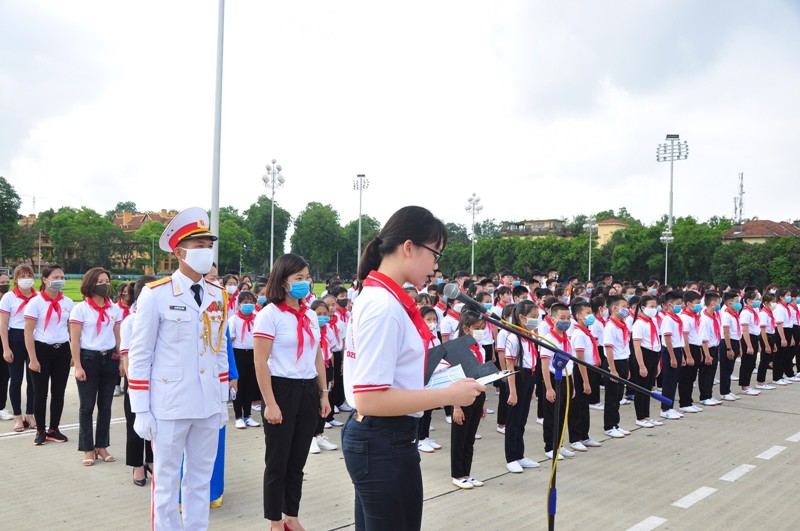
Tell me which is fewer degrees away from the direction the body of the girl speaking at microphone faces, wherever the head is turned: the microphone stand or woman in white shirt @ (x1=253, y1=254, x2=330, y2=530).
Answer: the microphone stand

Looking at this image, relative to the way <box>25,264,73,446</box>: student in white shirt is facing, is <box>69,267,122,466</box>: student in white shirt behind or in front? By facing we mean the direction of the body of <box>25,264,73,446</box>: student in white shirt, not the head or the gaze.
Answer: in front

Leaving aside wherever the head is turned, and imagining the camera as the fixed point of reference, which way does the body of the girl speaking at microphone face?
to the viewer's right

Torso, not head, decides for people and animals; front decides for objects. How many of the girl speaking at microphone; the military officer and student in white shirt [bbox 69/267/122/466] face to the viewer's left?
0

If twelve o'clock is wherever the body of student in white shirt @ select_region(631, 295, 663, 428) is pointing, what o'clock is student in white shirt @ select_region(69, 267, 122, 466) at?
student in white shirt @ select_region(69, 267, 122, 466) is roughly at 3 o'clock from student in white shirt @ select_region(631, 295, 663, 428).

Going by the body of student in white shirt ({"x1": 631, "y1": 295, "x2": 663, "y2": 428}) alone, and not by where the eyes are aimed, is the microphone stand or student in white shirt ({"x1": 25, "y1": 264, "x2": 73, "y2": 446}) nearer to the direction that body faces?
the microphone stand

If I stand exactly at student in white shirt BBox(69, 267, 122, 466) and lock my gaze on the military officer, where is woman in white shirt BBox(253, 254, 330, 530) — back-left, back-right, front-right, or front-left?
front-left

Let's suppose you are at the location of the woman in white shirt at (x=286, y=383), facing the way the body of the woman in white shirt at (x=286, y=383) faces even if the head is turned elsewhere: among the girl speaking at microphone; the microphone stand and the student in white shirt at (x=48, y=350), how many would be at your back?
1

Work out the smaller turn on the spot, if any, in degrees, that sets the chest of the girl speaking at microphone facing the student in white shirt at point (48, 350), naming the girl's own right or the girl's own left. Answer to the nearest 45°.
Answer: approximately 135° to the girl's own left

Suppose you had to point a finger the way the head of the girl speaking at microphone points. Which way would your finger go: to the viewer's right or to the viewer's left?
to the viewer's right

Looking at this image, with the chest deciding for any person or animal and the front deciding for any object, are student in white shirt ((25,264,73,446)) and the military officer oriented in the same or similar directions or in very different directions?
same or similar directions

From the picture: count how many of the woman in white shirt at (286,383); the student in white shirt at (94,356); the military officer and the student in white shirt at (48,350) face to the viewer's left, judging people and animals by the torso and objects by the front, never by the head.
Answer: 0

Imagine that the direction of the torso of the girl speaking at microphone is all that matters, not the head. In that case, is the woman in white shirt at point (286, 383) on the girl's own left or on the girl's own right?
on the girl's own left

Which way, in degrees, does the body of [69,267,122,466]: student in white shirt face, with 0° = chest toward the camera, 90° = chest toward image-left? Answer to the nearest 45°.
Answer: approximately 315°

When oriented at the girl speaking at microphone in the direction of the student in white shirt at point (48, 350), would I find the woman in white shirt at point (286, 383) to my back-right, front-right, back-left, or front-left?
front-right

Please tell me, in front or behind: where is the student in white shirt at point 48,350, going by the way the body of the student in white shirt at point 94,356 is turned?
behind

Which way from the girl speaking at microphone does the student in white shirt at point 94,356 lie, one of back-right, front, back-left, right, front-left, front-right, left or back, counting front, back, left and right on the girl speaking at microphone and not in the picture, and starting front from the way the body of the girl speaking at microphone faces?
back-left
